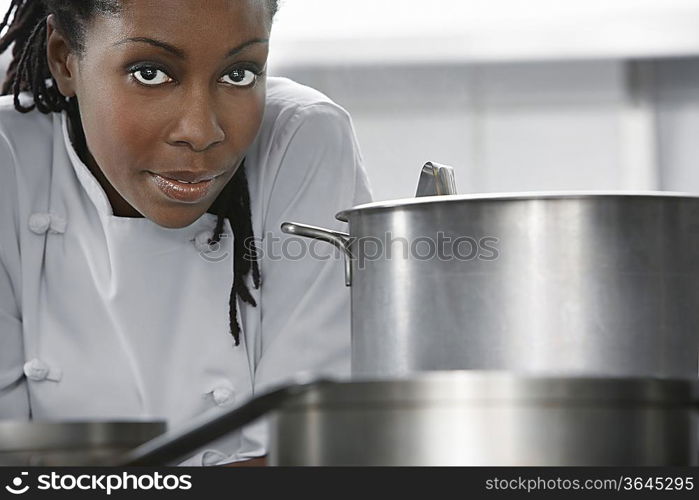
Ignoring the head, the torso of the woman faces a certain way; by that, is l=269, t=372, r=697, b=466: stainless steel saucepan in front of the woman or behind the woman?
in front

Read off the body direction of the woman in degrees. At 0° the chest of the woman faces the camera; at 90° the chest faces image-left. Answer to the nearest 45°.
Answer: approximately 0°
